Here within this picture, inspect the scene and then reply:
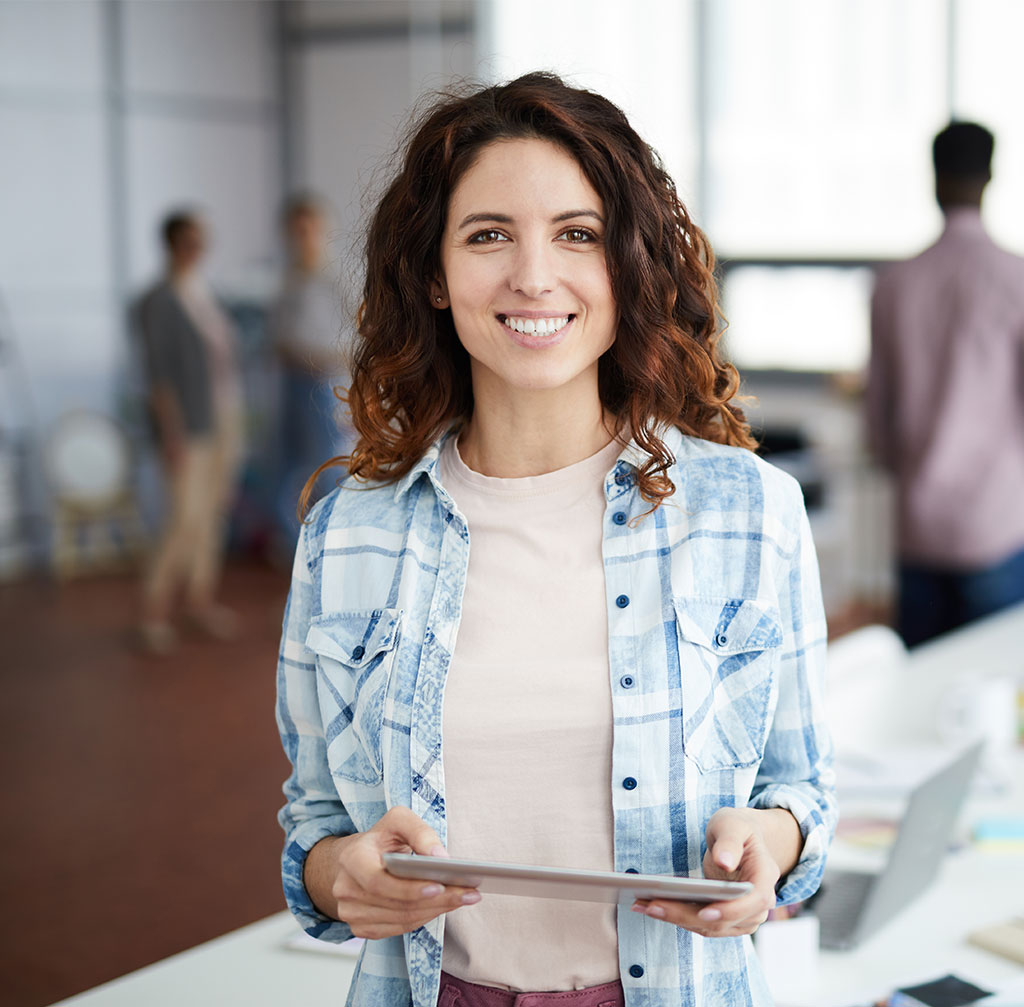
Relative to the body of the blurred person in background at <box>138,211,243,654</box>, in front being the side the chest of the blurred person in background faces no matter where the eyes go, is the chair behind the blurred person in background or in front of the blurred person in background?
behind

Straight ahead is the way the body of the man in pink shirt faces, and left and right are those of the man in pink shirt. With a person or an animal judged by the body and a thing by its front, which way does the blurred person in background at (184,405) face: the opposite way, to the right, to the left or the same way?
to the right

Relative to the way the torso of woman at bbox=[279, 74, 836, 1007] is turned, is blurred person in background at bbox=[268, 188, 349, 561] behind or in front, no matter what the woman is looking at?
behind

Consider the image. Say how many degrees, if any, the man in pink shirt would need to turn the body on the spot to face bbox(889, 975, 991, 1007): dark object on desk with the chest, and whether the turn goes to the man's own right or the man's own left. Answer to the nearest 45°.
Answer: approximately 180°

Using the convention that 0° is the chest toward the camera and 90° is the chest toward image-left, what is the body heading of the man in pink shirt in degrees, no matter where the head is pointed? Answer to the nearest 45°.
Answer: approximately 180°

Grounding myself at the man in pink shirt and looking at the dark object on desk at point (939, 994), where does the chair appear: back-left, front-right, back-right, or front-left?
back-right

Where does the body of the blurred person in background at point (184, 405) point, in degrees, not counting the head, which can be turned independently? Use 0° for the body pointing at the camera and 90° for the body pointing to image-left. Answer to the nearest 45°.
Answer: approximately 315°

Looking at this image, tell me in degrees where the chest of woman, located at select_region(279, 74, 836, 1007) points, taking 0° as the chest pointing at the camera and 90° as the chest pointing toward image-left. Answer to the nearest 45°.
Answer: approximately 0°

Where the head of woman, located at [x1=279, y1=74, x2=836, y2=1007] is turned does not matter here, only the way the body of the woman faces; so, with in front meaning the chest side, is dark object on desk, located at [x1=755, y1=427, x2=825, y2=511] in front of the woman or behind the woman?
behind

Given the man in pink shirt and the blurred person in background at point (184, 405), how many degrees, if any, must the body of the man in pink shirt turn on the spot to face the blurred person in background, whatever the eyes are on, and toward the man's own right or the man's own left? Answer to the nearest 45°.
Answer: approximately 45° to the man's own left

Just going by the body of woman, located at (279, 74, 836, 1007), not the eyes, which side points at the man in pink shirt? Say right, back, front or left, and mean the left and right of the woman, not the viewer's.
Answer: back

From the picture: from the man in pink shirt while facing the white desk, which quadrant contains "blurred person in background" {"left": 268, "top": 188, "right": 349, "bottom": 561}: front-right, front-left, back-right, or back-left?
back-right

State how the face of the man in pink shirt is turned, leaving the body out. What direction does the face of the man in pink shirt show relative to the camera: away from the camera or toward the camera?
away from the camera
